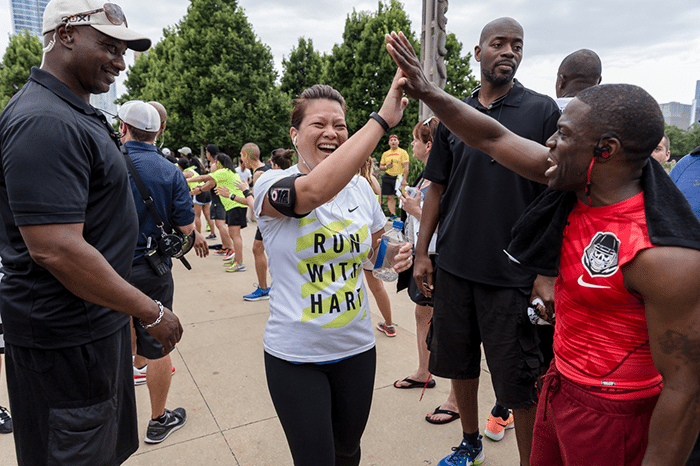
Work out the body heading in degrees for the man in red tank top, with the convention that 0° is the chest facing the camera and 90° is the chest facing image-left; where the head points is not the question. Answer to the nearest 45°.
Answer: approximately 45°

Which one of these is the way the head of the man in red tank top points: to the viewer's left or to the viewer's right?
to the viewer's left

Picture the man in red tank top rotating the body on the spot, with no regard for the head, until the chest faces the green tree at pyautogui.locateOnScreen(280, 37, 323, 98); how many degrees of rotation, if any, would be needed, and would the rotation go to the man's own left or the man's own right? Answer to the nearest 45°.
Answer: approximately 90° to the man's own right

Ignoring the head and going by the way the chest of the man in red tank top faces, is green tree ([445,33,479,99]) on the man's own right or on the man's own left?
on the man's own right

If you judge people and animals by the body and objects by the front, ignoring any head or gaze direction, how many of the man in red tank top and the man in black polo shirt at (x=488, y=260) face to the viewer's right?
0

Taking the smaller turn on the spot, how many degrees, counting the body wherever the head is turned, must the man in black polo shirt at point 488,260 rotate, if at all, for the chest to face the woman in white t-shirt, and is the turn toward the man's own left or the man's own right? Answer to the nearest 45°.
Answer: approximately 45° to the man's own right

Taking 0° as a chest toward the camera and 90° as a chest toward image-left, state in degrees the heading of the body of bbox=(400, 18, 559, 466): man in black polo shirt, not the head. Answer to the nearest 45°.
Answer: approximately 0°

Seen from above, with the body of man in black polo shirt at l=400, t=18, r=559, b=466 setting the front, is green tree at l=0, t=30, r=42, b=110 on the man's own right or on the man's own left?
on the man's own right

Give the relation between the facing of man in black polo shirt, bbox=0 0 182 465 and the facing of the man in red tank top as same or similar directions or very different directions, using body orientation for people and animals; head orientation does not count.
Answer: very different directions

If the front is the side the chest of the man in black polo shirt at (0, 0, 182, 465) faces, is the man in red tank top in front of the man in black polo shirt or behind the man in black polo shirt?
in front

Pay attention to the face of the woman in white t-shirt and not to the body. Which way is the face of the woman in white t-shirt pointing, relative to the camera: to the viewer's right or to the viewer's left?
to the viewer's right
